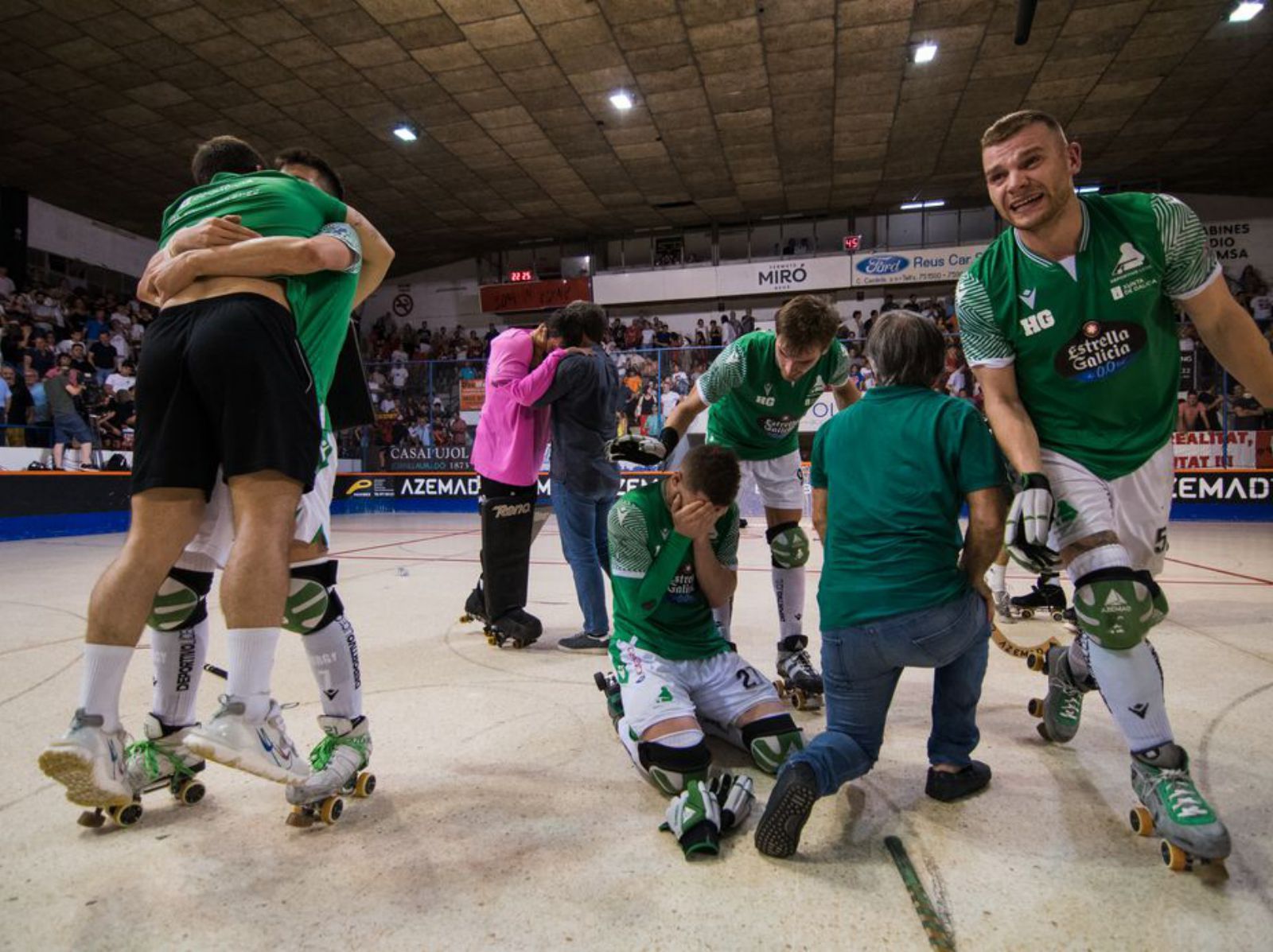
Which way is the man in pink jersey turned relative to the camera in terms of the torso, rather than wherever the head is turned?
to the viewer's right

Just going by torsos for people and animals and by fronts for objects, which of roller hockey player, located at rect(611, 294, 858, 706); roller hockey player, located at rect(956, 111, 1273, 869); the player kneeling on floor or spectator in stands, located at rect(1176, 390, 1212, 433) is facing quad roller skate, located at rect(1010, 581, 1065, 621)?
the spectator in stands

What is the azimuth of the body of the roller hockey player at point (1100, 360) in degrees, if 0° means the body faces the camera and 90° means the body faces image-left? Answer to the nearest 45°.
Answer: approximately 0°

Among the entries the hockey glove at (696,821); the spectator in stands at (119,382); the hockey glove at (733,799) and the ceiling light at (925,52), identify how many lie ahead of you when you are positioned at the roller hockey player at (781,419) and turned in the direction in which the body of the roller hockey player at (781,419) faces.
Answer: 2

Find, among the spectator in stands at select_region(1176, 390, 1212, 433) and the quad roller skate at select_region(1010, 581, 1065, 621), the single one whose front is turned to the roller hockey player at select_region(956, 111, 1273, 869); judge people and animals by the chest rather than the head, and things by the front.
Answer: the spectator in stands

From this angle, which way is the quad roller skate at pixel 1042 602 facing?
to the viewer's left

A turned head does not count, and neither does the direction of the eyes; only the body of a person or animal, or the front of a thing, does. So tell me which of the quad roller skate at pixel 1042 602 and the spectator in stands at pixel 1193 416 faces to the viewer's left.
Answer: the quad roller skate

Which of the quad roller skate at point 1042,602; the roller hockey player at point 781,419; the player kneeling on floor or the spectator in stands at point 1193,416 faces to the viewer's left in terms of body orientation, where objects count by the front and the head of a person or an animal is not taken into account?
the quad roller skate

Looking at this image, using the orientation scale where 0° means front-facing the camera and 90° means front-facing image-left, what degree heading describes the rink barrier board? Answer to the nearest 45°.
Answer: approximately 0°

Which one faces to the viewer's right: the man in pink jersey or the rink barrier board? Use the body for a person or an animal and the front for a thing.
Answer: the man in pink jersey

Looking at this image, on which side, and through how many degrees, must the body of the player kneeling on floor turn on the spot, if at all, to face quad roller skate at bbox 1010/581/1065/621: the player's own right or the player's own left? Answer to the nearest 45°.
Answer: approximately 90° to the player's own left
